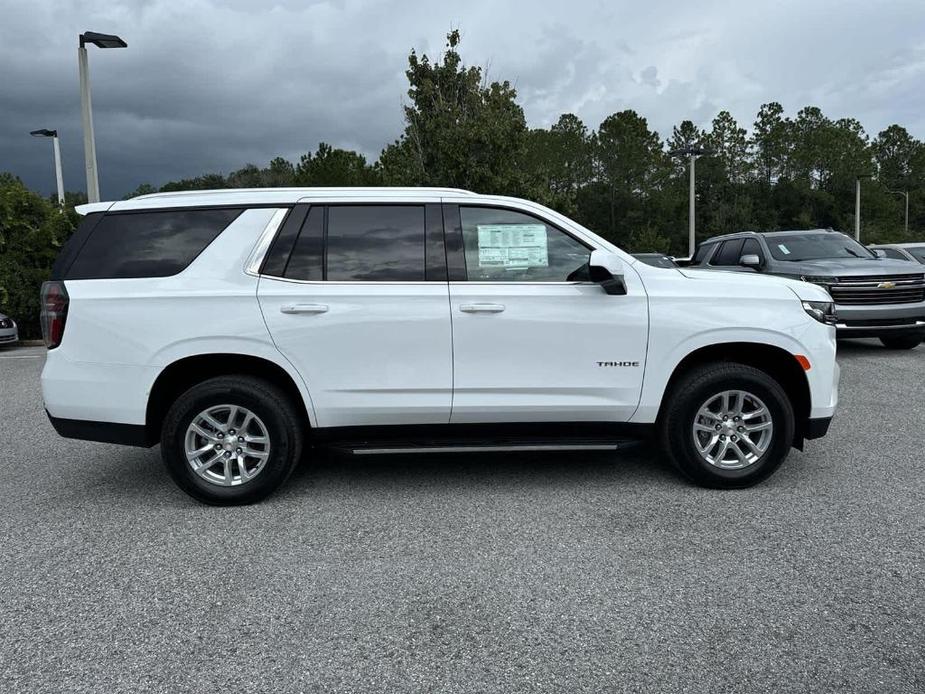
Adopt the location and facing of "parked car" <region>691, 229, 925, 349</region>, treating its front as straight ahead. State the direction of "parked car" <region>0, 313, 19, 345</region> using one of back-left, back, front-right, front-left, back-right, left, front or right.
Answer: back-right

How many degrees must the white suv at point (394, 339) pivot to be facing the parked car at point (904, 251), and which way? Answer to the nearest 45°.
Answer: approximately 45° to its left

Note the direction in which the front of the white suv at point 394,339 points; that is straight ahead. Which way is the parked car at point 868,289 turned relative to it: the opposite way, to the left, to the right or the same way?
to the right

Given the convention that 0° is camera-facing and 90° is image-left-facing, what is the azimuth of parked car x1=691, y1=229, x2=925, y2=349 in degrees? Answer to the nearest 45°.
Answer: approximately 315°

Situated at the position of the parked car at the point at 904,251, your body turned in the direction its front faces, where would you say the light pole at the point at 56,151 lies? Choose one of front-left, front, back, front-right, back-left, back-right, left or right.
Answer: back-right

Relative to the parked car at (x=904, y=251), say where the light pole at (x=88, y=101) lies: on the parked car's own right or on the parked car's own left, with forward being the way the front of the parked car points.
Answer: on the parked car's own right

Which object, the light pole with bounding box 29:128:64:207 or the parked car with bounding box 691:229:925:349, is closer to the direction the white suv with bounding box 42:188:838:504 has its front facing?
the parked car

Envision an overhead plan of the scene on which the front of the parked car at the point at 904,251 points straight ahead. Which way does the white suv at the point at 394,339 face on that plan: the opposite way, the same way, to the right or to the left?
to the left

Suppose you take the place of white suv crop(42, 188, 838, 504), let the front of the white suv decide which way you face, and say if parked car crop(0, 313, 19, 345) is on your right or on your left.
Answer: on your left

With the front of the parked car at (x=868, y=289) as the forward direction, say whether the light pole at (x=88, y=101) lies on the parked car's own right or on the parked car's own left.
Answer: on the parked car's own right

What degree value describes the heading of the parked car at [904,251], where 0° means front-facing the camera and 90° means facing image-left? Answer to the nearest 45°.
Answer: approximately 315°

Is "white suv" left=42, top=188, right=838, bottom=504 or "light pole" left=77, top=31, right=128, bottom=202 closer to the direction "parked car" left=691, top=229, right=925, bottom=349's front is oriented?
the white suv

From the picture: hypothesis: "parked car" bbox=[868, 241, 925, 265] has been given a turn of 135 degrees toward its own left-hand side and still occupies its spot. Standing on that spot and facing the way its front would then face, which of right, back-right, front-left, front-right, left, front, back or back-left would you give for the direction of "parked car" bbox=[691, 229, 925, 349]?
back

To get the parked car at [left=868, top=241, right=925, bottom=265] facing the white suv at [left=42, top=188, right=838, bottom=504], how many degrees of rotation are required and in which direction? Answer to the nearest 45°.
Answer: approximately 45° to its right

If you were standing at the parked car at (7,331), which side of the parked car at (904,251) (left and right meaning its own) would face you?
right

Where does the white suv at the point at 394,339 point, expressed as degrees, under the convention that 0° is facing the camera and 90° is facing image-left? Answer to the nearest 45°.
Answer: approximately 270°
